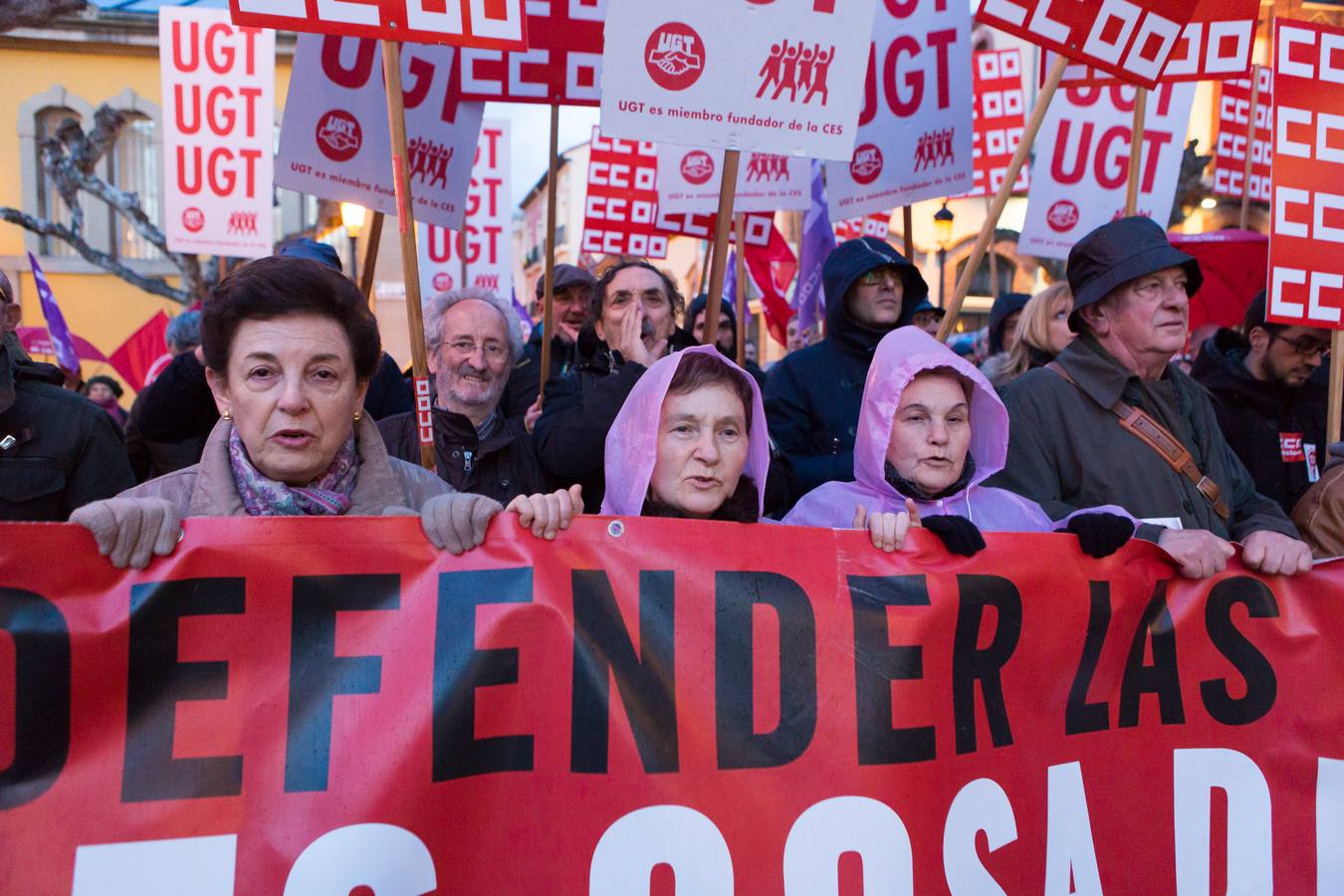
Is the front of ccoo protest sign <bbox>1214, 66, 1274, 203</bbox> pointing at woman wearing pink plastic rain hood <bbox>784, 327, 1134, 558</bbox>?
yes

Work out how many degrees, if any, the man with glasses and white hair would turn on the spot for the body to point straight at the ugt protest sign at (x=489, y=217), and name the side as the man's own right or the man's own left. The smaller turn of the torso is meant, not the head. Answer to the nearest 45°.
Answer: approximately 180°

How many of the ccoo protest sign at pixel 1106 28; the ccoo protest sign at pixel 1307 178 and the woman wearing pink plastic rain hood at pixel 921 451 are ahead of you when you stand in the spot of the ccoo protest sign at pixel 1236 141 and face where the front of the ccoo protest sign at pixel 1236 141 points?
3

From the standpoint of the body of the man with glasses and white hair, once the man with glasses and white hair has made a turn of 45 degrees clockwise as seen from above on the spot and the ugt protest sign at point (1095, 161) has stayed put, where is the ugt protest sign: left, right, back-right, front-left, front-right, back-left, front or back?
back
